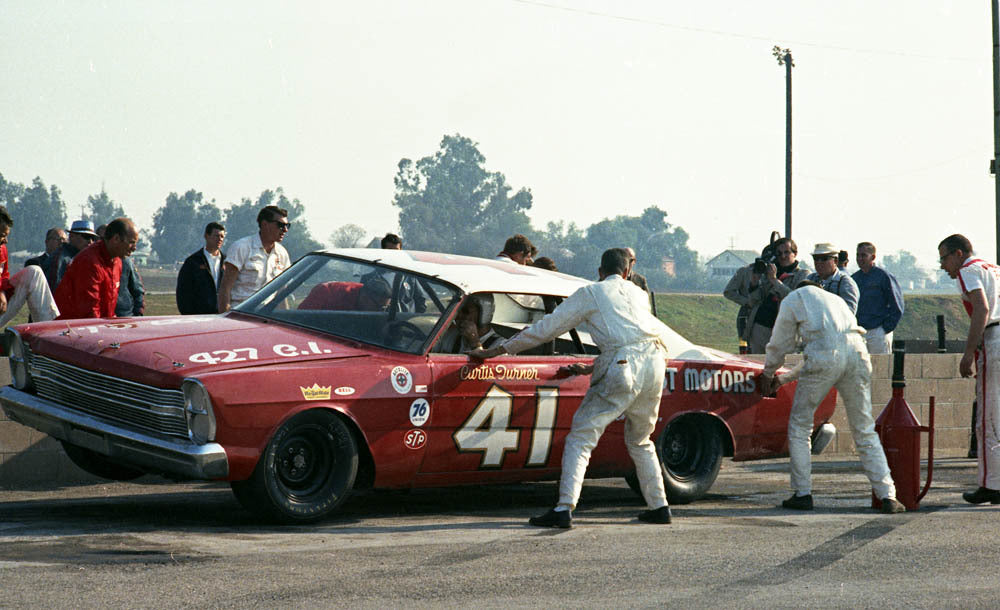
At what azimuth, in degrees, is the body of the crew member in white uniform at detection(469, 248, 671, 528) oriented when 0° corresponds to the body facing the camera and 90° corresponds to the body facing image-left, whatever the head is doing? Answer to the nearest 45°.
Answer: approximately 135°

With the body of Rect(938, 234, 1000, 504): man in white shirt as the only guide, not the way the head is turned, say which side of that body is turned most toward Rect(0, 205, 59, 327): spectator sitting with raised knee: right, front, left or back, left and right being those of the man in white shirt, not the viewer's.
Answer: front

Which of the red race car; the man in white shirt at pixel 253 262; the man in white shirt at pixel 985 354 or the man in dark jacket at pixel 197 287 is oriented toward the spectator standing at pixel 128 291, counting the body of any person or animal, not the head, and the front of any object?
the man in white shirt at pixel 985 354

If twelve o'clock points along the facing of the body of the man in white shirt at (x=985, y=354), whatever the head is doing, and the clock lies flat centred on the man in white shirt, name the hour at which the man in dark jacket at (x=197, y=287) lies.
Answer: The man in dark jacket is roughly at 12 o'clock from the man in white shirt.

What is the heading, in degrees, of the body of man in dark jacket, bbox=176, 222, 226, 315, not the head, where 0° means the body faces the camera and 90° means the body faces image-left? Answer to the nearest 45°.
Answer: approximately 315°

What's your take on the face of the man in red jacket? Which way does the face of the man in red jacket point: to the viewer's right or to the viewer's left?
to the viewer's right

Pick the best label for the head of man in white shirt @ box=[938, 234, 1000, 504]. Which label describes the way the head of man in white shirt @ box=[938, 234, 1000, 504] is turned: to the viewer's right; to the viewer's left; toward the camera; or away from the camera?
to the viewer's left

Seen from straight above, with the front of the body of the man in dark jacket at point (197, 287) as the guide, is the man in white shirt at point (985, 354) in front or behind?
in front

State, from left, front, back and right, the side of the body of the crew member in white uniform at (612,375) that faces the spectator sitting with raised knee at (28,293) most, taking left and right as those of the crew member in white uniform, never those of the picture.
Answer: front

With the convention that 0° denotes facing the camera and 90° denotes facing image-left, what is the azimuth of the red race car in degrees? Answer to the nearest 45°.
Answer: approximately 45°

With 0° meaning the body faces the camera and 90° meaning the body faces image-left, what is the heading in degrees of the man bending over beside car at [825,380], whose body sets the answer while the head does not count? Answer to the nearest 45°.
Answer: approximately 135°

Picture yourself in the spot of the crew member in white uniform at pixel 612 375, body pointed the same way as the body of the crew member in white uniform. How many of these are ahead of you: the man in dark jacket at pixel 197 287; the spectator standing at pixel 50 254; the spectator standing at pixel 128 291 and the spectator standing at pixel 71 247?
4

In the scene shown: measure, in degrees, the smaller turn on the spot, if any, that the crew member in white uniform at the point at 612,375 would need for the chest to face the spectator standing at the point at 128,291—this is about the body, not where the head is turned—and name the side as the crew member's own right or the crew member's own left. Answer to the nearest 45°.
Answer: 0° — they already face them

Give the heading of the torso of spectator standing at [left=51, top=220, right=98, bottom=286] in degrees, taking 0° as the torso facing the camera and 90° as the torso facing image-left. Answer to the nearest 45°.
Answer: approximately 270°
